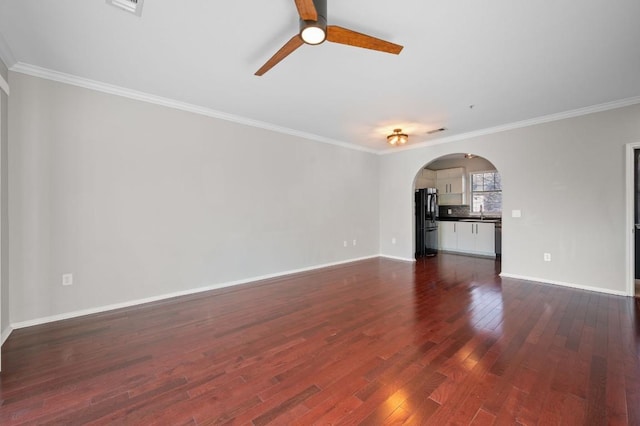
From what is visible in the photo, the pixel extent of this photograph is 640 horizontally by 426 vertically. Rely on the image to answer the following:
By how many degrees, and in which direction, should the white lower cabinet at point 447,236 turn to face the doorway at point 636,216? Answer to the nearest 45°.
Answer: approximately 45° to its left

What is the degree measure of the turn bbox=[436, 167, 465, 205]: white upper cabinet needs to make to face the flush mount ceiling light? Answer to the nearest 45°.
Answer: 0° — it already faces it

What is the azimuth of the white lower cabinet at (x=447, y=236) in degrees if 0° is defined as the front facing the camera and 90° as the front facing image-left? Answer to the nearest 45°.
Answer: approximately 0°

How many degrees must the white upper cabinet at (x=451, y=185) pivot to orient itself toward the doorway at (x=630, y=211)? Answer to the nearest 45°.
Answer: approximately 45° to its left

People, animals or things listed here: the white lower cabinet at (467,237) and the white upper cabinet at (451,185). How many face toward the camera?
2

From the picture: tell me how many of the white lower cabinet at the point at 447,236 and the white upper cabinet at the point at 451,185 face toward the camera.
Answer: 2

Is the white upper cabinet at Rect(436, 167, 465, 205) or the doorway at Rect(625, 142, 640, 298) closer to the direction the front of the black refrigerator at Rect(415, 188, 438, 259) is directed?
the doorway
